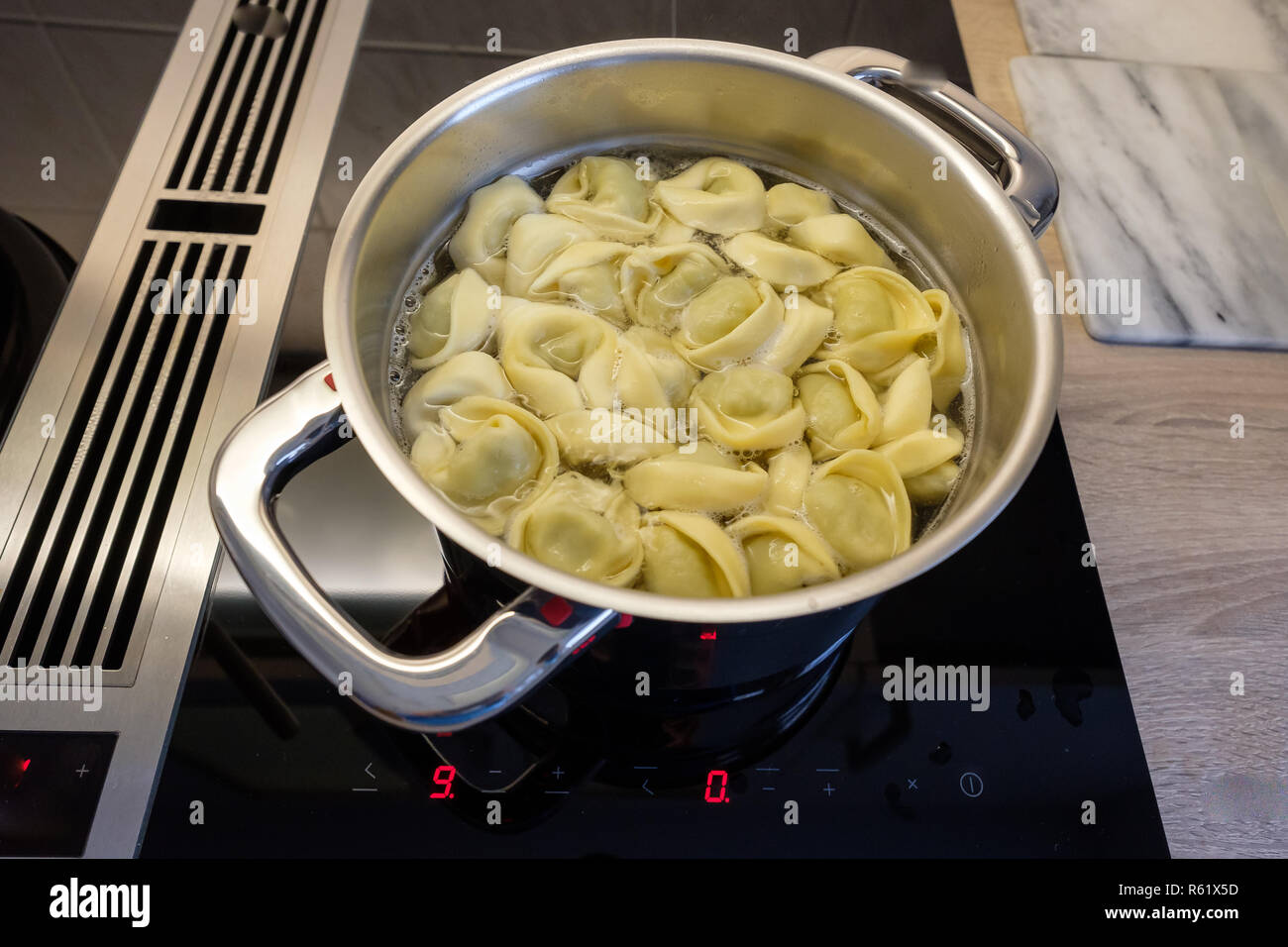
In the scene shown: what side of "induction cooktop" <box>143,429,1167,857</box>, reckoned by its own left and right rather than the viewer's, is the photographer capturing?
front

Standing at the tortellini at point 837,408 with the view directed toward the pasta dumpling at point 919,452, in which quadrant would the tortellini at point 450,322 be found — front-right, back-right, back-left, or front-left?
back-right

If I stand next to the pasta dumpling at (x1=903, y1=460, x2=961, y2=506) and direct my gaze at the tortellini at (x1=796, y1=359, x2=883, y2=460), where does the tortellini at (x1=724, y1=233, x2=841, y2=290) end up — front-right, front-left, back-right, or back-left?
front-right
